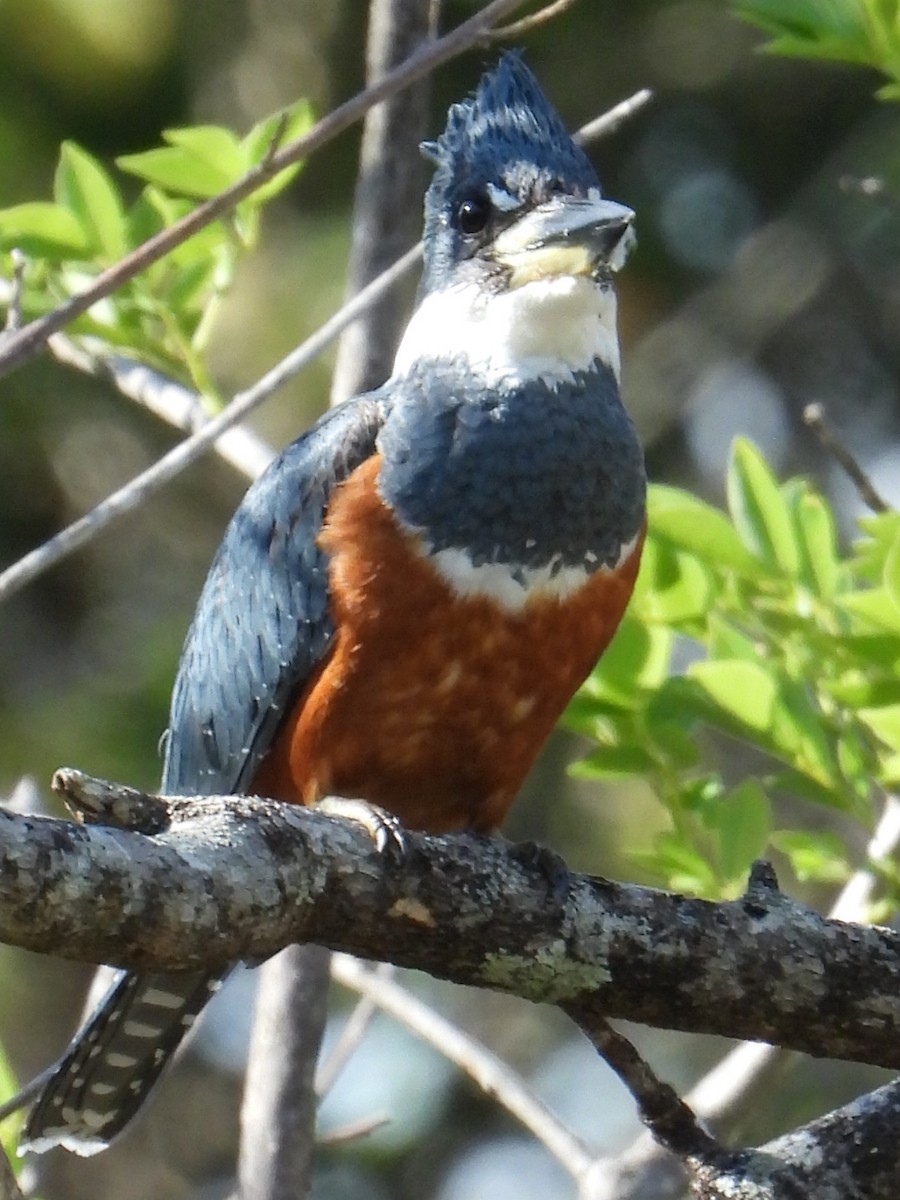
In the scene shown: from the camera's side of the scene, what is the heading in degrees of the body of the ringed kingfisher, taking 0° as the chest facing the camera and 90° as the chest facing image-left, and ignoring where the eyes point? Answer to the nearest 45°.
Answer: approximately 315°

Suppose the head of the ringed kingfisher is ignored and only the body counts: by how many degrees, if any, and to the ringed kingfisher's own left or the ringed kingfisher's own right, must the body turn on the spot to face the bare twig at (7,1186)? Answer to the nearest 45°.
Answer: approximately 90° to the ringed kingfisher's own right
